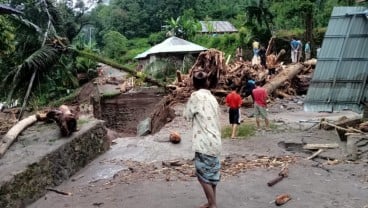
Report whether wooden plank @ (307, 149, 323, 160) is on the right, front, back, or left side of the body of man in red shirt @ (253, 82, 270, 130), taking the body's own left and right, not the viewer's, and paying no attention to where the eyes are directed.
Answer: back
